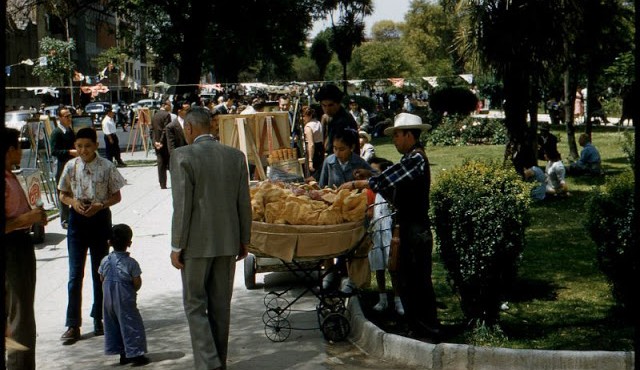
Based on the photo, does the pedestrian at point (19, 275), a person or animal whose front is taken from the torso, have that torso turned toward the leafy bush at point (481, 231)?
yes

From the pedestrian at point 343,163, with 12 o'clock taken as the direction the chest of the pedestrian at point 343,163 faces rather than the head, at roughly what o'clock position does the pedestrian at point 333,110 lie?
the pedestrian at point 333,110 is roughly at 6 o'clock from the pedestrian at point 343,163.

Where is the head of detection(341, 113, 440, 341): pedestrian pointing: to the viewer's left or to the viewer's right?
to the viewer's left

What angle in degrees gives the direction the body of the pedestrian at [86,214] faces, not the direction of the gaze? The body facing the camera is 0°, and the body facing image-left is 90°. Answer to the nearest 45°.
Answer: approximately 0°

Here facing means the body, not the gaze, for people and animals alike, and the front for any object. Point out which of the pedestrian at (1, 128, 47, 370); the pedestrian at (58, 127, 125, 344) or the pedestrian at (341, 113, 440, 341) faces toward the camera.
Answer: the pedestrian at (58, 127, 125, 344)

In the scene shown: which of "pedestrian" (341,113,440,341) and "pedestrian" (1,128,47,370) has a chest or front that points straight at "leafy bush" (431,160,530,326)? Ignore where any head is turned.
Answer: "pedestrian" (1,128,47,370)

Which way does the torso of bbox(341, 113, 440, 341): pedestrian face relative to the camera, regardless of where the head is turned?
to the viewer's left

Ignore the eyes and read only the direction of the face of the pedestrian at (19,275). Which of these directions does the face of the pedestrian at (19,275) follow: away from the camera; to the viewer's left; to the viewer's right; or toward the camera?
to the viewer's right

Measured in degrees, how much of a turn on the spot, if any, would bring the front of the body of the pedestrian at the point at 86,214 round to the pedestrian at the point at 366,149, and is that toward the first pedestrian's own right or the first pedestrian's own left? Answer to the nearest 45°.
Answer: approximately 135° to the first pedestrian's own left

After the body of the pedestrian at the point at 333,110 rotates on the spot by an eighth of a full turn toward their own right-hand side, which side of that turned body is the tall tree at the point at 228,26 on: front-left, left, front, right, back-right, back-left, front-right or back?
right

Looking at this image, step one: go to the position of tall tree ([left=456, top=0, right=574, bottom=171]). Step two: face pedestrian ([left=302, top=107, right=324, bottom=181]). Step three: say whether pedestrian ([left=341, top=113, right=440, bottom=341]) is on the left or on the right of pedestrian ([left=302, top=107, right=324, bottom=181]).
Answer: left

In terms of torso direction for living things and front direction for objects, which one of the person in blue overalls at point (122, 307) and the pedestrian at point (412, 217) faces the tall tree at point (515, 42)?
the person in blue overalls

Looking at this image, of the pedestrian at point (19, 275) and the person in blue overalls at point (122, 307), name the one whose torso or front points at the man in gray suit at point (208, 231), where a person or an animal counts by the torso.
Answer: the pedestrian
